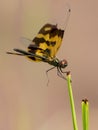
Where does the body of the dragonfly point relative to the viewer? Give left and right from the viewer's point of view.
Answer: facing to the right of the viewer
